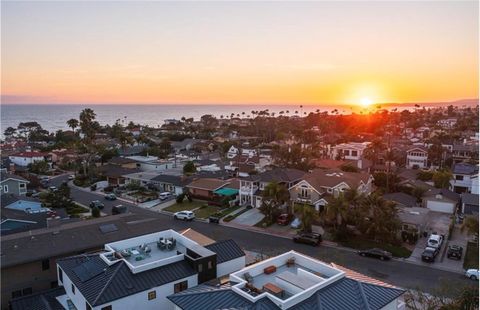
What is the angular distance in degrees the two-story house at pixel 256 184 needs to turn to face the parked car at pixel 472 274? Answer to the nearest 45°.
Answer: approximately 90° to its left

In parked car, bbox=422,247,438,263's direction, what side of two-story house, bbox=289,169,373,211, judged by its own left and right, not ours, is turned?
left

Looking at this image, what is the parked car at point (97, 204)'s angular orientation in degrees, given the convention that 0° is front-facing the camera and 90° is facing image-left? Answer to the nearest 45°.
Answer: approximately 315°

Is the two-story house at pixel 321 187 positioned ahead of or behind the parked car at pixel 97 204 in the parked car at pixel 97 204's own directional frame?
ahead

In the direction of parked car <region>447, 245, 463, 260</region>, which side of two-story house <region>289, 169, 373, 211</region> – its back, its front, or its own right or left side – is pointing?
left

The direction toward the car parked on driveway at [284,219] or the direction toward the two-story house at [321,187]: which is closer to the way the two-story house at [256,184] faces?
the car parked on driveway

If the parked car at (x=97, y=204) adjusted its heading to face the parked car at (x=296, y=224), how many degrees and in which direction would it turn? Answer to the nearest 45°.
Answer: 0° — it already faces it

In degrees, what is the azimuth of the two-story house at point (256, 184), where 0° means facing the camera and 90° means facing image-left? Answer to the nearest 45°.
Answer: approximately 45°

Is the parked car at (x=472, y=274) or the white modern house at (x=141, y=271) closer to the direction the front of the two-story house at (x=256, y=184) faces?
the white modern house

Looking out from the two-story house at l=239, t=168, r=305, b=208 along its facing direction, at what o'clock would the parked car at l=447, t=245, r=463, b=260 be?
The parked car is roughly at 9 o'clock from the two-story house.
